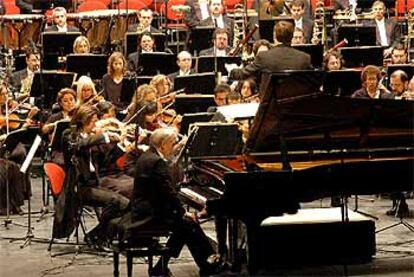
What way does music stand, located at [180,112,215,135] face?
away from the camera

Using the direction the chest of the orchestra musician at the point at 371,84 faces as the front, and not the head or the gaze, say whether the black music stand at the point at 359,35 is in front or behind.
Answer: behind

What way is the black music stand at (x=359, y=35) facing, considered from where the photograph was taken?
facing away from the viewer

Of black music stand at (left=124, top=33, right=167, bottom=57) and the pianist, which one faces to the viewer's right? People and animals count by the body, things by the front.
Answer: the pianist

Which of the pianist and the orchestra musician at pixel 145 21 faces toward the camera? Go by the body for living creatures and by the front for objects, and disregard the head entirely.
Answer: the orchestra musician

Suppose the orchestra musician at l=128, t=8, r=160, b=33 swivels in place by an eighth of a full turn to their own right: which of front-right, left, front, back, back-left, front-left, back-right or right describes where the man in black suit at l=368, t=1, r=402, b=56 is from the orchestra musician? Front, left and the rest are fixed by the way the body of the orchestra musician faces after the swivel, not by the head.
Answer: back-left

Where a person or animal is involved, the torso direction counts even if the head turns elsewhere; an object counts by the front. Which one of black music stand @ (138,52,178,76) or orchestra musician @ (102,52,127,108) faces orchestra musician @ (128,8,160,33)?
the black music stand

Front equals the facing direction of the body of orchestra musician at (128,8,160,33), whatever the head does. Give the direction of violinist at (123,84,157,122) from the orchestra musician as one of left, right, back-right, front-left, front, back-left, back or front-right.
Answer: front

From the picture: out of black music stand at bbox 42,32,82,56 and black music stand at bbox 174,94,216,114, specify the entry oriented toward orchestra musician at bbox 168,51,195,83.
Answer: black music stand at bbox 174,94,216,114

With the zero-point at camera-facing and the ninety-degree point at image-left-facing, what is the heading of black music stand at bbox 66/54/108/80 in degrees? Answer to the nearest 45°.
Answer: approximately 180°

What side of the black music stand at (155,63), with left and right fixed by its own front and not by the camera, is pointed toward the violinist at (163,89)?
back

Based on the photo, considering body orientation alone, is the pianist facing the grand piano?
yes

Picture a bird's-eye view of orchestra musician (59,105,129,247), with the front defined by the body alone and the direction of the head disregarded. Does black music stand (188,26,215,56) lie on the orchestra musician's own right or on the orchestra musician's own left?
on the orchestra musician's own left

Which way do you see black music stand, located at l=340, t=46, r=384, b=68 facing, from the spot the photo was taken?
facing away from the viewer

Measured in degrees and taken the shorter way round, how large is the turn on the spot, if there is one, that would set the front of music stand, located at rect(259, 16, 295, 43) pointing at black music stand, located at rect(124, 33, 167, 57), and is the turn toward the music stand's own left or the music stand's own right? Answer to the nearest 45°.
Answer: approximately 90° to the music stand's own left

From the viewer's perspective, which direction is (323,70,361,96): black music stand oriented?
away from the camera

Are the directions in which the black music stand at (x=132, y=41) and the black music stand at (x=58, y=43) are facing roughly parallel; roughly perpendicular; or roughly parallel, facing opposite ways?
roughly parallel

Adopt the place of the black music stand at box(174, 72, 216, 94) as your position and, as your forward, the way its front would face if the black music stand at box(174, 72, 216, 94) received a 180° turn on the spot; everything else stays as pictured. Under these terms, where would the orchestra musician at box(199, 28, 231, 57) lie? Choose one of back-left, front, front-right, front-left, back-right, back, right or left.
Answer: back

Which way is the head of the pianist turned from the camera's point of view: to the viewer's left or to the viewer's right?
to the viewer's right
